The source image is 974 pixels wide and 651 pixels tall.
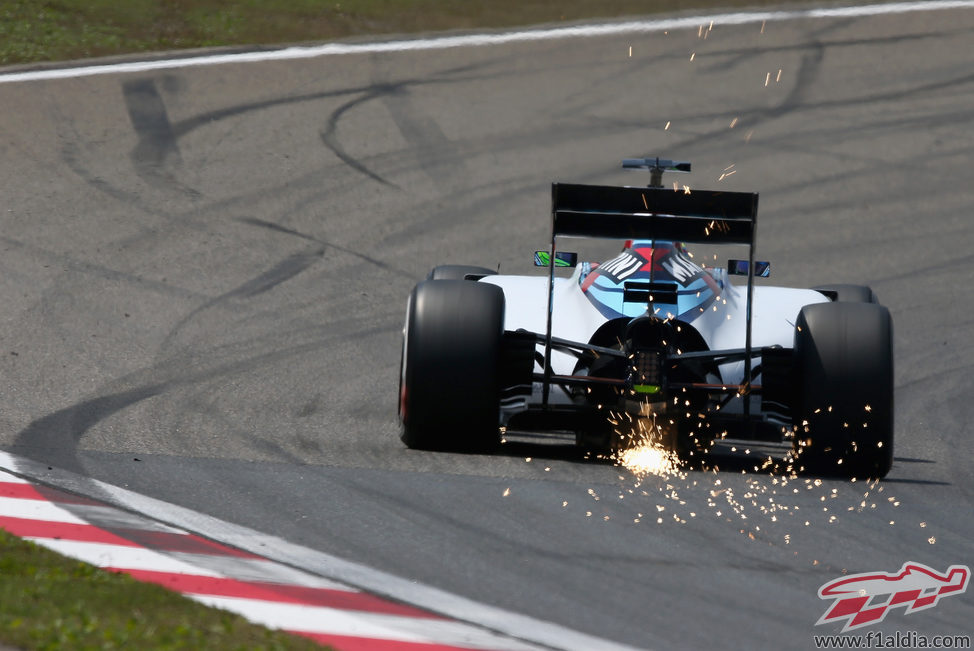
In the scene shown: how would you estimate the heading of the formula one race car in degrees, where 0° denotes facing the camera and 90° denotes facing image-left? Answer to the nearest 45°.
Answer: approximately 180°
